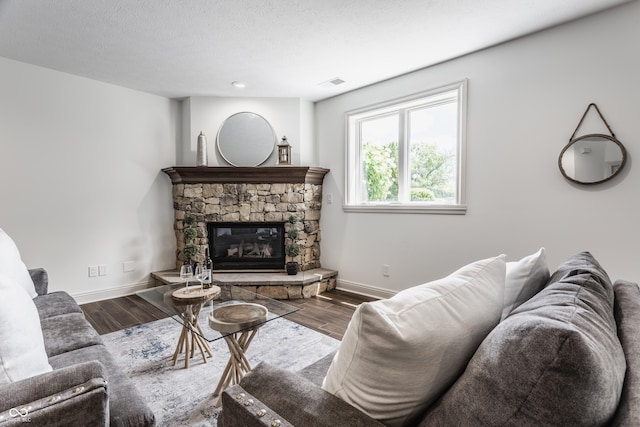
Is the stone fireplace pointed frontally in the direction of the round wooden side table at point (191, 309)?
yes

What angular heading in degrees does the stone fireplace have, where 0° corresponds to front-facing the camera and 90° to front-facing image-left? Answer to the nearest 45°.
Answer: approximately 0°

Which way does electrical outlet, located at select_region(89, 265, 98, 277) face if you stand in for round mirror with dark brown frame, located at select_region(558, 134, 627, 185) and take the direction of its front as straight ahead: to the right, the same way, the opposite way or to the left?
to the left

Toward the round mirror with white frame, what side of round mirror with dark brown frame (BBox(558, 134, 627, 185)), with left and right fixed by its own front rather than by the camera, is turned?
right

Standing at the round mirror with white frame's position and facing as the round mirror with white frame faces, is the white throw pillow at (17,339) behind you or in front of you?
in front

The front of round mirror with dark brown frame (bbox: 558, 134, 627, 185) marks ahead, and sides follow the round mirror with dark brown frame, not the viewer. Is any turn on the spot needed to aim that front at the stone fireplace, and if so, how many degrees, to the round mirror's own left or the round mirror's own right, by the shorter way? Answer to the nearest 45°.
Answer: approximately 90° to the round mirror's own right

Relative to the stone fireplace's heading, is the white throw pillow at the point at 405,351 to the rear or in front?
in front

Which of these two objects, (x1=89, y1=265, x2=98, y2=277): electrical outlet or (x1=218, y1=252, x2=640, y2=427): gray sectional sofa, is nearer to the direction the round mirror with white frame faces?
the gray sectional sofa

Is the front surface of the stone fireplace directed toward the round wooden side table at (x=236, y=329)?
yes

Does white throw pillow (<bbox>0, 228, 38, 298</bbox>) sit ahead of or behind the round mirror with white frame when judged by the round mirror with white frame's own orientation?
ahead
